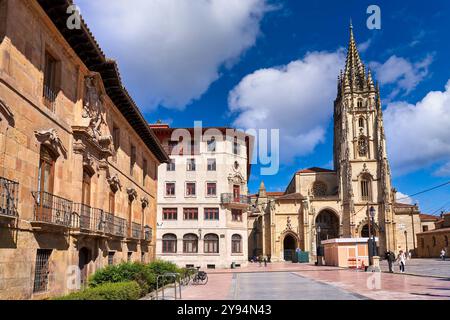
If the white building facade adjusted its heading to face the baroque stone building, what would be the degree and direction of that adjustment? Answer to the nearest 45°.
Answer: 0° — it already faces it

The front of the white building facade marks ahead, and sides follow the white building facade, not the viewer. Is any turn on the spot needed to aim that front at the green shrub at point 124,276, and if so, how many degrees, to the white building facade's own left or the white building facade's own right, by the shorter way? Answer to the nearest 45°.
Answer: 0° — it already faces it

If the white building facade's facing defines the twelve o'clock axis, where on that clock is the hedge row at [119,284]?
The hedge row is roughly at 12 o'clock from the white building facade.

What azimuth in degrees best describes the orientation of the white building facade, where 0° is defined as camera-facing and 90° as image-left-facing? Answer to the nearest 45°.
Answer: approximately 0°

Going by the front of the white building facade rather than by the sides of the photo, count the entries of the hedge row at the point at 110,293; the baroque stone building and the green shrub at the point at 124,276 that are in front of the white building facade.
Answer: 3

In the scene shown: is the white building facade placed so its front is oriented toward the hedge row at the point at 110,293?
yes
